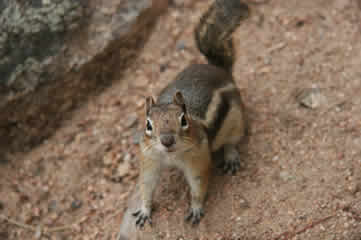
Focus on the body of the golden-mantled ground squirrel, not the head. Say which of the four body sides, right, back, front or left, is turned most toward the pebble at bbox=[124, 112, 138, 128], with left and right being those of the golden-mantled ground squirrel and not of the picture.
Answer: right

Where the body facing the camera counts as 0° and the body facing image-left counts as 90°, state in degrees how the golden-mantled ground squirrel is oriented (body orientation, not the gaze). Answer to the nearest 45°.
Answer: approximately 45°

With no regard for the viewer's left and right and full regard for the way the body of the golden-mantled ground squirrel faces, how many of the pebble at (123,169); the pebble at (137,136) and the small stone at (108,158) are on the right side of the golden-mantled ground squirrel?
3

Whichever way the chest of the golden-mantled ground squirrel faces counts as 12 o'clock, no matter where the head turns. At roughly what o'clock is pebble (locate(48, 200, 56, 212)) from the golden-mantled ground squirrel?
The pebble is roughly at 2 o'clock from the golden-mantled ground squirrel.

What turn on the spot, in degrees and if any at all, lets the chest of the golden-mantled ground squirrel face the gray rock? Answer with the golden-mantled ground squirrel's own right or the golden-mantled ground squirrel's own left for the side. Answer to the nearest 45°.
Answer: approximately 90° to the golden-mantled ground squirrel's own right

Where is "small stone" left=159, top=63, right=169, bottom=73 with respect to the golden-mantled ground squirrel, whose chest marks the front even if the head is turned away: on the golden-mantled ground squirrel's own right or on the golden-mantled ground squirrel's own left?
on the golden-mantled ground squirrel's own right

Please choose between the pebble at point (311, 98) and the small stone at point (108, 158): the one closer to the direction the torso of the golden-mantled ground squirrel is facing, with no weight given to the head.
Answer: the small stone

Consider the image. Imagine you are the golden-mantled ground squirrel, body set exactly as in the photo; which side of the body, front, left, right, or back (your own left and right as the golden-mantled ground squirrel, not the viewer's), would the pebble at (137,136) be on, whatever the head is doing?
right

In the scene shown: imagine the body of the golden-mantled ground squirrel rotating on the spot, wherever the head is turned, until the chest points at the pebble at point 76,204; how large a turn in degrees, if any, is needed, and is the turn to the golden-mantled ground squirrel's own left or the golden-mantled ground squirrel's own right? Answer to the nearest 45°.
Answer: approximately 45° to the golden-mantled ground squirrel's own right
